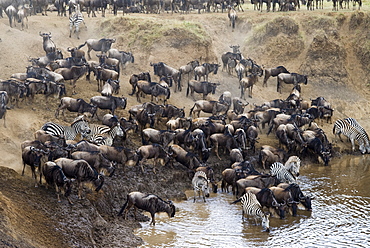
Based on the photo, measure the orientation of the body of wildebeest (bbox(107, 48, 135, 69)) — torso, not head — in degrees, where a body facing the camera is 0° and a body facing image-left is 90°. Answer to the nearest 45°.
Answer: approximately 270°

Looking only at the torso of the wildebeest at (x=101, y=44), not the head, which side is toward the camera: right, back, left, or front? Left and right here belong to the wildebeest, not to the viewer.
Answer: right

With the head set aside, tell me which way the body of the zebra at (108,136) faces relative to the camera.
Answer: to the viewer's right

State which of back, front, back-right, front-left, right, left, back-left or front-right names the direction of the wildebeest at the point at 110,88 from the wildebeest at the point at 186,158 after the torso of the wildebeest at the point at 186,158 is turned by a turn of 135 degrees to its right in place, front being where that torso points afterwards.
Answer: front-right

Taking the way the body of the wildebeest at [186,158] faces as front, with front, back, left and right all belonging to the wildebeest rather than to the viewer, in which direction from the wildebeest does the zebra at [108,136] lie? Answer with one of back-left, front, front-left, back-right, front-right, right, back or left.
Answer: back-right

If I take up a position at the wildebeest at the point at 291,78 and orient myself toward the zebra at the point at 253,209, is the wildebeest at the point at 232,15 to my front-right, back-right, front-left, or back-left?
back-right

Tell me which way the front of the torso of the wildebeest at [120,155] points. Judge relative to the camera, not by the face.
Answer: to the viewer's right

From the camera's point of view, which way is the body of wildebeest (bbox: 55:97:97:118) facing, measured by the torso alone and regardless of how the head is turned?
to the viewer's right

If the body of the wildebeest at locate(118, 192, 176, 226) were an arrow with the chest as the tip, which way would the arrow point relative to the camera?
to the viewer's right

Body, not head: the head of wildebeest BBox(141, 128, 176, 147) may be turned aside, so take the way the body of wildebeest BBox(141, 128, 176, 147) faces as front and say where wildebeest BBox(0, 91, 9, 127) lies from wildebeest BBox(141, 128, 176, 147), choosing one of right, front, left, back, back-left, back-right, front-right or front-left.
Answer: back

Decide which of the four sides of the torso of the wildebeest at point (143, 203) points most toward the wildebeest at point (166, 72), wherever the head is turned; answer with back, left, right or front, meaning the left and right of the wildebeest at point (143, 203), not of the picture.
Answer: left

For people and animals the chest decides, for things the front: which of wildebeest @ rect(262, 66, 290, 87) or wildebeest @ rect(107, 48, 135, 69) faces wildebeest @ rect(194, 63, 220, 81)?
wildebeest @ rect(107, 48, 135, 69)

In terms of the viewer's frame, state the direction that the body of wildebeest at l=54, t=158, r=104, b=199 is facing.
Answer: to the viewer's right
